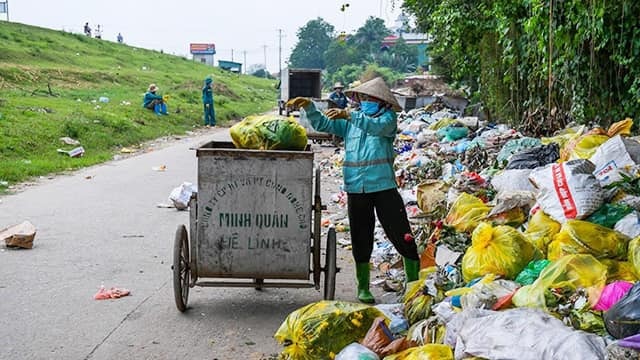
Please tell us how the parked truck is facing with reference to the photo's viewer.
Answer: facing away from the viewer

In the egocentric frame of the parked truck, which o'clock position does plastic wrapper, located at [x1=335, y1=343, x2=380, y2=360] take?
The plastic wrapper is roughly at 6 o'clock from the parked truck.

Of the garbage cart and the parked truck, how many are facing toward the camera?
1

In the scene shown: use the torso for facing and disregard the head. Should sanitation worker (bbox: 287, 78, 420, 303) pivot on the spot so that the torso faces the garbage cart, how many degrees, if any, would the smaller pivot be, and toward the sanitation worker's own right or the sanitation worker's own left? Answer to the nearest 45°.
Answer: approximately 45° to the sanitation worker's own right

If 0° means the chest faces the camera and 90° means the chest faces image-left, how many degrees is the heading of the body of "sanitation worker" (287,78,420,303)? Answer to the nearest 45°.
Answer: approximately 45°

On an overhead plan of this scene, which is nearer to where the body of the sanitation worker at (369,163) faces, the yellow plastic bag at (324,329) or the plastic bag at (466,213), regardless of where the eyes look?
the yellow plastic bag

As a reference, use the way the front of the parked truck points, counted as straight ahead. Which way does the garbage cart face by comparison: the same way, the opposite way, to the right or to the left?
the opposite way

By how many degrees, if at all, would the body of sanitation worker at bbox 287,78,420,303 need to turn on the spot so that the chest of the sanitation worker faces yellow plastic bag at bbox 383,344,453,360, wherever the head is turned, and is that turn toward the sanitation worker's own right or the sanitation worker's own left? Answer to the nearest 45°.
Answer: approximately 45° to the sanitation worker's own left

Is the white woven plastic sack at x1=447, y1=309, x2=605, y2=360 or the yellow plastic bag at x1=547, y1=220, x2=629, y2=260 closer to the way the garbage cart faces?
the white woven plastic sack

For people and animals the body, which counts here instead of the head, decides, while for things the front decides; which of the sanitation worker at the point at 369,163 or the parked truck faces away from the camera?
the parked truck

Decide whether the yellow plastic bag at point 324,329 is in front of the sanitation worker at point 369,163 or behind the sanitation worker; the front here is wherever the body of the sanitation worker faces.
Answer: in front

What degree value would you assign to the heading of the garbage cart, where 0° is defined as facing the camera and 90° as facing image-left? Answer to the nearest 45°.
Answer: approximately 0°

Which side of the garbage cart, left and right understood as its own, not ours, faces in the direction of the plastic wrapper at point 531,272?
left

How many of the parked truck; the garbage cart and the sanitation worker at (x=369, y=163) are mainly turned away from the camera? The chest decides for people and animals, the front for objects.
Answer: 1

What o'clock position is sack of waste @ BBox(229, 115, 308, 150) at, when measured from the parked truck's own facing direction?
The sack of waste is roughly at 6 o'clock from the parked truck.
